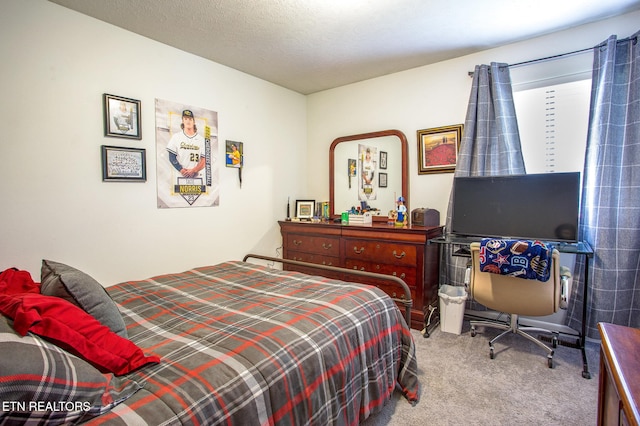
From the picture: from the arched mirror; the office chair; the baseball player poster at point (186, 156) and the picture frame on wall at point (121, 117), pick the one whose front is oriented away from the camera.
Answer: the office chair

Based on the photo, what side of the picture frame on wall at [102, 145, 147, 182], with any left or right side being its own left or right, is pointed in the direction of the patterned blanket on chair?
front

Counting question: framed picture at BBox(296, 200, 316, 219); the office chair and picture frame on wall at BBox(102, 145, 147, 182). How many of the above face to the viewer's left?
0

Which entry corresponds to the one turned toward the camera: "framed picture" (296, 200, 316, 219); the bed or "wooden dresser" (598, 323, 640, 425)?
the framed picture

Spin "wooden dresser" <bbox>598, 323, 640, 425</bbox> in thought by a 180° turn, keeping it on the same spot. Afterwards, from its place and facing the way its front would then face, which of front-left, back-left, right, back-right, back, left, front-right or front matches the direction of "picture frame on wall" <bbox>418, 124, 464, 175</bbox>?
back-left

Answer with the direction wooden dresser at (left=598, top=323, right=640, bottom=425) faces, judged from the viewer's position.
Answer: facing to the left of the viewer

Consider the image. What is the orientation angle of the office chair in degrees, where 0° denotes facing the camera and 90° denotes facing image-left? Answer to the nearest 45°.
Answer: approximately 180°

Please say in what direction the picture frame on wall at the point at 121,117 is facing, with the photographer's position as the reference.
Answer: facing the viewer and to the right of the viewer

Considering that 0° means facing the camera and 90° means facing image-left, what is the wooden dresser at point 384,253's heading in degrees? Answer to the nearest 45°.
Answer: approximately 45°

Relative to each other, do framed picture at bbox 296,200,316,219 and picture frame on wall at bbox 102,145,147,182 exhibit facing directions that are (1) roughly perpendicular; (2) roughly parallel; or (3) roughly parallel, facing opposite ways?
roughly perpendicular

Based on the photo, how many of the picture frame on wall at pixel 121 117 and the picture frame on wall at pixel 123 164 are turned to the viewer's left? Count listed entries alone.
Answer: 0

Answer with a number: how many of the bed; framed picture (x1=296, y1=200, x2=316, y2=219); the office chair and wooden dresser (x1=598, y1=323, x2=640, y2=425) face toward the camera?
1

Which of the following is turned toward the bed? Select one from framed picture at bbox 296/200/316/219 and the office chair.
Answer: the framed picture

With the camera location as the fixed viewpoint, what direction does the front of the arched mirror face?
facing the viewer and to the left of the viewer

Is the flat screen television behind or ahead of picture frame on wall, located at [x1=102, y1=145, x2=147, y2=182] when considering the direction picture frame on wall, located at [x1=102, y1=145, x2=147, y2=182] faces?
ahead
